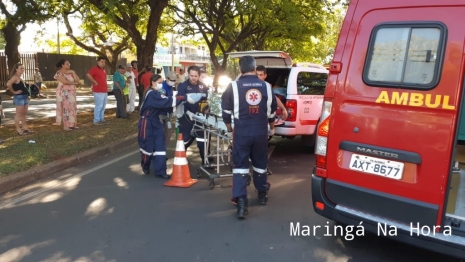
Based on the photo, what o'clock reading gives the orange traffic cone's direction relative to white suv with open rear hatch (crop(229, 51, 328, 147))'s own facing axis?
The orange traffic cone is roughly at 6 o'clock from the white suv with open rear hatch.

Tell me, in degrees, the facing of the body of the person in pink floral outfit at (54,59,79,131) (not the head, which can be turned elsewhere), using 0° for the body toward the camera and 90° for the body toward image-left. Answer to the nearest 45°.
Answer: approximately 315°

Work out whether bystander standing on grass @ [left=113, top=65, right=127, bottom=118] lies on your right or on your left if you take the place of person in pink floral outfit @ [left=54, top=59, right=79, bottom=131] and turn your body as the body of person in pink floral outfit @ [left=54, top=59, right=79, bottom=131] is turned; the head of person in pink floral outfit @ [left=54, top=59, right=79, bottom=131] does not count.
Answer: on your left

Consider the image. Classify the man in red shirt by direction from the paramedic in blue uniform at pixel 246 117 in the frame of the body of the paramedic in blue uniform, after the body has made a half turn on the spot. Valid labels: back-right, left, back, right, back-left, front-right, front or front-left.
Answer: back-right

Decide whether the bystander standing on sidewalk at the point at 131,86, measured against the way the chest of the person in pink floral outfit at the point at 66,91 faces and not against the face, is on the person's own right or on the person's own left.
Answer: on the person's own left

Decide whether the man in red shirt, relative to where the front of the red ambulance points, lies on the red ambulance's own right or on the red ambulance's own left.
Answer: on the red ambulance's own left

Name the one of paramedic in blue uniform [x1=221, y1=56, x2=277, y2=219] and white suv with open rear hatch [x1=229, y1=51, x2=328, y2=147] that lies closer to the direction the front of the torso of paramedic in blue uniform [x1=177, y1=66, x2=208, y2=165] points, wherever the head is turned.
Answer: the paramedic in blue uniform

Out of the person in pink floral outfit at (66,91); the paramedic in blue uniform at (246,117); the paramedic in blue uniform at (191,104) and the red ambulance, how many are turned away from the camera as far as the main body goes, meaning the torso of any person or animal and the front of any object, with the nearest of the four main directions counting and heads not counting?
2

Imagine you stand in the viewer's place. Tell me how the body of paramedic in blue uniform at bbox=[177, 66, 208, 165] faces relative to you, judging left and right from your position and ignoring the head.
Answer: facing the viewer and to the right of the viewer

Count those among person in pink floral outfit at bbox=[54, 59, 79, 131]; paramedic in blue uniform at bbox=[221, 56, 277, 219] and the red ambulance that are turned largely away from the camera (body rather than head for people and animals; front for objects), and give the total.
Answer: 2

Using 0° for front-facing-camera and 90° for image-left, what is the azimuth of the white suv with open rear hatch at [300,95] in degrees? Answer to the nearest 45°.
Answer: approximately 225°

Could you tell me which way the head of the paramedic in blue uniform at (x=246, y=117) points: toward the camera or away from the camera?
away from the camera

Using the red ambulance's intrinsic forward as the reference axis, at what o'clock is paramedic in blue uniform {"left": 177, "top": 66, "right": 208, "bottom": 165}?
The paramedic in blue uniform is roughly at 10 o'clock from the red ambulance.

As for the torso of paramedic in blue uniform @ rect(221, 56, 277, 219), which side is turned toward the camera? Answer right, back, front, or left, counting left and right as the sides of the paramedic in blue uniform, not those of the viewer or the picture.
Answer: back

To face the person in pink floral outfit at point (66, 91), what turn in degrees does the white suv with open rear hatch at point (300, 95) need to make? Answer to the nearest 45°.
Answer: approximately 135° to its left

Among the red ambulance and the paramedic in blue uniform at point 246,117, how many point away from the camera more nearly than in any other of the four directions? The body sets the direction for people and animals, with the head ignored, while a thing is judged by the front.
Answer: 2

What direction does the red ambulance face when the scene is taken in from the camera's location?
facing away from the viewer

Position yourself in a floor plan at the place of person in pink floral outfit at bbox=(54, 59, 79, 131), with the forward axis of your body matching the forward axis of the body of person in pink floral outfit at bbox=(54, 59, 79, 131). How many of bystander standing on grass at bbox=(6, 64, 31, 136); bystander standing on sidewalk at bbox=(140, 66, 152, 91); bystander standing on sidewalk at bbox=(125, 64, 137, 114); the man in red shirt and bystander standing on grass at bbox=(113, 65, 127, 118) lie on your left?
4

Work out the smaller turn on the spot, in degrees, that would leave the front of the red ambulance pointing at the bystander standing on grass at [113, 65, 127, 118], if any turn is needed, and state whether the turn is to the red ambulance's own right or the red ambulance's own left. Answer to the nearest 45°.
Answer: approximately 45° to the red ambulance's own left
